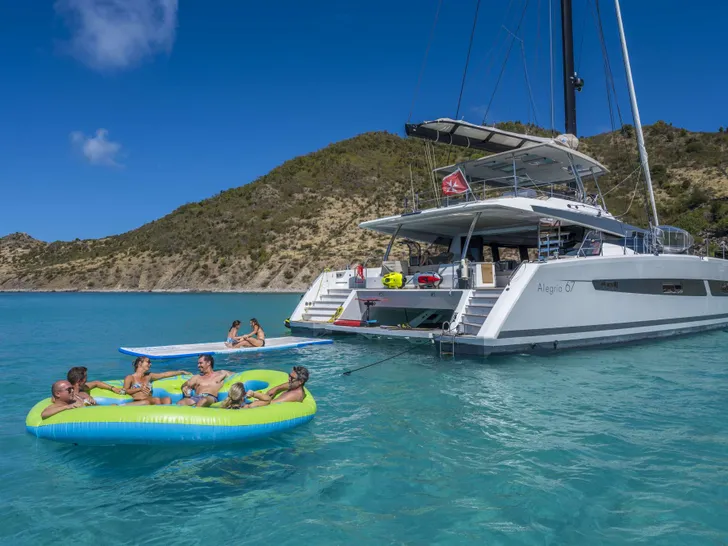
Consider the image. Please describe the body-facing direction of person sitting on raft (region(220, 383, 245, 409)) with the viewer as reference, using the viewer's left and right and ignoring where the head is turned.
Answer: facing away from the viewer

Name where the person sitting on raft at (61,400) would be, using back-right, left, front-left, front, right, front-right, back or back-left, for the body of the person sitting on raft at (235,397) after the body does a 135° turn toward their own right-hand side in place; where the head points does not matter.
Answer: back-right

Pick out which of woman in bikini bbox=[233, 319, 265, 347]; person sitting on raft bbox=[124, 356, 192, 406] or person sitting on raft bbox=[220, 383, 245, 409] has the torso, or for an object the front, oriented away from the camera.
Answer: person sitting on raft bbox=[220, 383, 245, 409]

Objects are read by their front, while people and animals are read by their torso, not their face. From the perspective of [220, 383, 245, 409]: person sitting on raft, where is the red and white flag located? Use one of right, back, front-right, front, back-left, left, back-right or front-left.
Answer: front-right

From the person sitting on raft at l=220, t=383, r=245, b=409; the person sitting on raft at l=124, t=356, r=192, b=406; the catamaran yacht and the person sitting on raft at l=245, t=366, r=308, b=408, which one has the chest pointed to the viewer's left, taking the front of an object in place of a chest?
the person sitting on raft at l=245, t=366, r=308, b=408

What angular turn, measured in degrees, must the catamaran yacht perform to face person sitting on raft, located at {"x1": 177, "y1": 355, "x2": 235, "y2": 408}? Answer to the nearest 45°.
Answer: approximately 180°

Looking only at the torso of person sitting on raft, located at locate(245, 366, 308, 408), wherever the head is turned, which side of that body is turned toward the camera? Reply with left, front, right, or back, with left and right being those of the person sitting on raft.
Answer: left

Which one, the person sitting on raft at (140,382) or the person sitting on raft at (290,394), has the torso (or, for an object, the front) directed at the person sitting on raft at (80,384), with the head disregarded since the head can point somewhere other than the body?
the person sitting on raft at (290,394)

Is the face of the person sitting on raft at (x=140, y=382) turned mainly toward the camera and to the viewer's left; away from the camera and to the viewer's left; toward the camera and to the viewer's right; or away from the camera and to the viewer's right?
toward the camera and to the viewer's right

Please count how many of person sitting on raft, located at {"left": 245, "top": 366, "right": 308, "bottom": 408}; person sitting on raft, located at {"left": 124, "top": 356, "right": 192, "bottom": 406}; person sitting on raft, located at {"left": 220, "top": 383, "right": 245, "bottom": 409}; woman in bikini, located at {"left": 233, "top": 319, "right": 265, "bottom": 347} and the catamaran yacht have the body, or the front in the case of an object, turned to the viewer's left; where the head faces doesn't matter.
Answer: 2

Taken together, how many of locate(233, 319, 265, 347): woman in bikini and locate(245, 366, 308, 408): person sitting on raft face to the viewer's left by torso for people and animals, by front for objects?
2

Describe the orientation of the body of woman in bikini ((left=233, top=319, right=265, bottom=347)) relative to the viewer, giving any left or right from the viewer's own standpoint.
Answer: facing to the left of the viewer

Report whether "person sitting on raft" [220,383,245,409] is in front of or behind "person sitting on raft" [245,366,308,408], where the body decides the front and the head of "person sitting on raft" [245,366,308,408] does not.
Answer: in front

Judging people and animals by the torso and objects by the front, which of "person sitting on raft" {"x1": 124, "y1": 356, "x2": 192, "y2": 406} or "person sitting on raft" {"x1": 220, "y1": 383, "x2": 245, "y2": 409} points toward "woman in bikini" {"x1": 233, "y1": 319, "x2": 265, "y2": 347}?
"person sitting on raft" {"x1": 220, "y1": 383, "x2": 245, "y2": 409}

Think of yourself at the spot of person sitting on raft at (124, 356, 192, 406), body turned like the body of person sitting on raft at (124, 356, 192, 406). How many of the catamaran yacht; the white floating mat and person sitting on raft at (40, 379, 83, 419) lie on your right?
1

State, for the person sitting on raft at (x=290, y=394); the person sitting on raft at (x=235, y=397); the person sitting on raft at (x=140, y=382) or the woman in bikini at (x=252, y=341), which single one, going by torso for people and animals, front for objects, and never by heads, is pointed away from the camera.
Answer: the person sitting on raft at (x=235, y=397)

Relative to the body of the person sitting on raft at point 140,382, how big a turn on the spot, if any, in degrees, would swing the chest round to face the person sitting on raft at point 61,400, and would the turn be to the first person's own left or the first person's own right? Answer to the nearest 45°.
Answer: approximately 90° to the first person's own right
